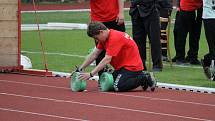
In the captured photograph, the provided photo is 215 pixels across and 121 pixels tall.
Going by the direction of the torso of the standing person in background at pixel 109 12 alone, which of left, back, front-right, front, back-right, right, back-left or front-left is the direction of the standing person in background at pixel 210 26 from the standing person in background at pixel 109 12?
left

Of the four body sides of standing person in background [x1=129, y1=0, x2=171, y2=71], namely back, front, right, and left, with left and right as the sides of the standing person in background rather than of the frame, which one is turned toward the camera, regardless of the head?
front

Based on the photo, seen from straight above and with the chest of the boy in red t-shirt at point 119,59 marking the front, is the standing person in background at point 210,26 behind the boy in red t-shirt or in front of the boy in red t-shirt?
behind

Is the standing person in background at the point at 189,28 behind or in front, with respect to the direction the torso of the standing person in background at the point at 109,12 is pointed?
behind

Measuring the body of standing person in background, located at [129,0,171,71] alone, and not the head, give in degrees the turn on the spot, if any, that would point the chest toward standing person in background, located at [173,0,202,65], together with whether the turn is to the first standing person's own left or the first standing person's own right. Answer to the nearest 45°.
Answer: approximately 135° to the first standing person's own left

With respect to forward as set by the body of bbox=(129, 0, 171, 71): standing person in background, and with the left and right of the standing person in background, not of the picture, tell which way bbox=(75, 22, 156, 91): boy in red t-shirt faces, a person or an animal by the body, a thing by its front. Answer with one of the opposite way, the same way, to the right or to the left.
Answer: to the right

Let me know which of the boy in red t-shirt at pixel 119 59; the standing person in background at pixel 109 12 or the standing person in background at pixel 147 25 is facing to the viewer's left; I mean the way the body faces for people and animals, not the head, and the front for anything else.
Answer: the boy in red t-shirt

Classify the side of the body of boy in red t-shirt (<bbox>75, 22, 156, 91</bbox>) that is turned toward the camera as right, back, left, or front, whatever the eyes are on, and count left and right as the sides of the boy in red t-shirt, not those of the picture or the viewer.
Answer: left

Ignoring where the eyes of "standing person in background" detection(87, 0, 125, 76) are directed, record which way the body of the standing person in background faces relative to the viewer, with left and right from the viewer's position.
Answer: facing the viewer

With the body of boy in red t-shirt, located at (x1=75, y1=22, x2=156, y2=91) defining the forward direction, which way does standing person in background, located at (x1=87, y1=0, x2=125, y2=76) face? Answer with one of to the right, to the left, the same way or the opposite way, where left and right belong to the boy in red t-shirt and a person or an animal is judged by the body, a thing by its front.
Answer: to the left

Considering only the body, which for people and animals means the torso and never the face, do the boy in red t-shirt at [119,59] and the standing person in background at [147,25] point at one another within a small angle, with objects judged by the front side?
no

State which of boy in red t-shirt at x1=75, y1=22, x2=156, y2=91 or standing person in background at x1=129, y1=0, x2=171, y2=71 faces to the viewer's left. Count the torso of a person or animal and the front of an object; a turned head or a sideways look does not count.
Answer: the boy in red t-shirt

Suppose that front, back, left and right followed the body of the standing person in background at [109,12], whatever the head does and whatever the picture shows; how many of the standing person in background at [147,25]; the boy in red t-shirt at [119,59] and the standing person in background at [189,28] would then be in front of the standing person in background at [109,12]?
1

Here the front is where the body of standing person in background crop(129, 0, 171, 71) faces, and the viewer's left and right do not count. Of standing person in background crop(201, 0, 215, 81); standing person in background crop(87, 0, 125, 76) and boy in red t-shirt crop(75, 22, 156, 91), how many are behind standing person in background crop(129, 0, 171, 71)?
0

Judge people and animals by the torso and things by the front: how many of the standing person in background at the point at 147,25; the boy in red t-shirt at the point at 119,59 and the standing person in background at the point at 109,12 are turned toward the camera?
2

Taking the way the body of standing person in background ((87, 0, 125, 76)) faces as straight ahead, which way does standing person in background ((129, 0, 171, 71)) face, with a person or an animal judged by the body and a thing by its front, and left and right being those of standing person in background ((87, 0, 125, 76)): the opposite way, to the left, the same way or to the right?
the same way

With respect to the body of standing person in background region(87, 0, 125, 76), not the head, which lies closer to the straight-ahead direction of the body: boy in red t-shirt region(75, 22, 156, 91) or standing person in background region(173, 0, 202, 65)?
the boy in red t-shirt
